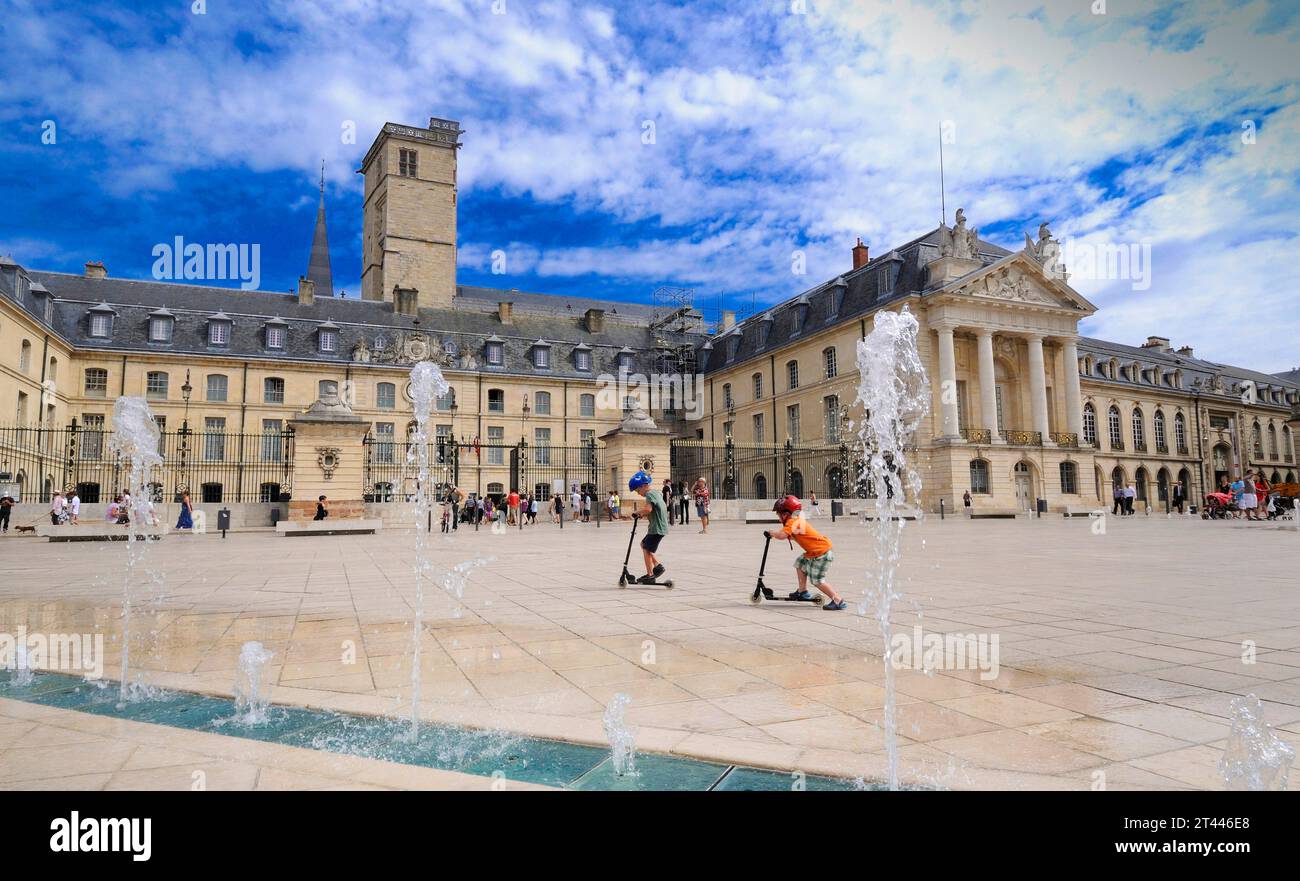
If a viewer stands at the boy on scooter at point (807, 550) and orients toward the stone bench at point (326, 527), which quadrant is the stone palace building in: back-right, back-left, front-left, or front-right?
front-right

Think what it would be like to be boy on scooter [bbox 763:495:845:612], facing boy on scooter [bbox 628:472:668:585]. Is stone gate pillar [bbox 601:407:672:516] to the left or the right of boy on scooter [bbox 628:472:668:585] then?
right

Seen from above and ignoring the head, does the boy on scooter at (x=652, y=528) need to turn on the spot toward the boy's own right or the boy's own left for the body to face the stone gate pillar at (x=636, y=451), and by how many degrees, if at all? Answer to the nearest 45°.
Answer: approximately 90° to the boy's own right

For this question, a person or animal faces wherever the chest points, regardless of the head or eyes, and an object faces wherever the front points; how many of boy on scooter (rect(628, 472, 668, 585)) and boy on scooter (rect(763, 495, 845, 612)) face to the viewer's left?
2

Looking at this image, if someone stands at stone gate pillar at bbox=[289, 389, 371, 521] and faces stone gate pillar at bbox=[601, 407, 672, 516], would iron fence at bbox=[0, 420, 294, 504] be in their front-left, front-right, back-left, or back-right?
back-left

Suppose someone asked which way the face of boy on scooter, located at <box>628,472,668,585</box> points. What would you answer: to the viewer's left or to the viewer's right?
to the viewer's left

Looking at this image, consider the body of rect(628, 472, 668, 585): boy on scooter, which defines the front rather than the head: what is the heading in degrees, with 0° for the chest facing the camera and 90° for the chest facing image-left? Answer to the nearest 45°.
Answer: approximately 90°

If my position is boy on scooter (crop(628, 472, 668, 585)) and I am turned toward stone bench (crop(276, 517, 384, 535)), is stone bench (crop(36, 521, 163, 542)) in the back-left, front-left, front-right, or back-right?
front-left

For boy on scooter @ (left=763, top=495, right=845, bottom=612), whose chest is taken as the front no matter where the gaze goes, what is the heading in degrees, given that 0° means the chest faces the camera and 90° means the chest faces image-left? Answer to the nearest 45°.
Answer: approximately 90°

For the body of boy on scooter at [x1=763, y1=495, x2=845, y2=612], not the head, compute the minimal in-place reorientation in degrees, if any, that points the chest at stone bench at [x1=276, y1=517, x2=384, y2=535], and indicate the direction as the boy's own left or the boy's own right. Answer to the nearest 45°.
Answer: approximately 45° to the boy's own right

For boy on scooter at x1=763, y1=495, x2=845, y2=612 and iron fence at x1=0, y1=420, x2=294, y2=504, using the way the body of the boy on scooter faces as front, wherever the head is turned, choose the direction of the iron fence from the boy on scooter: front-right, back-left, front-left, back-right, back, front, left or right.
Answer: front-right

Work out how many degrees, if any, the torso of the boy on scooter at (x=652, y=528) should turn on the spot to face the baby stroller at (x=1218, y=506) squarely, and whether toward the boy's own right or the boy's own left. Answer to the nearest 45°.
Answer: approximately 135° to the boy's own right

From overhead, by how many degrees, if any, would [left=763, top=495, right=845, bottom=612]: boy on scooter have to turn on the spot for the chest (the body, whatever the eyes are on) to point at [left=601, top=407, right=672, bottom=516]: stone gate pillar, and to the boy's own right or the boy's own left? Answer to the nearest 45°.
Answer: approximately 90° to the boy's own right

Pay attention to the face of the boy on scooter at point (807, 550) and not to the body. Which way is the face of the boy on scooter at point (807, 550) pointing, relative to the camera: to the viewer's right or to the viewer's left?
to the viewer's left
